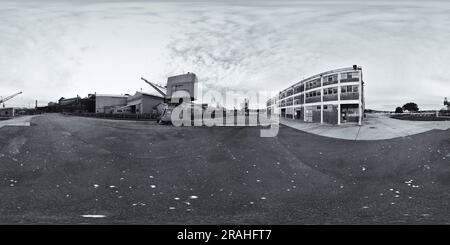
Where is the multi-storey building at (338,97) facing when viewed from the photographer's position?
facing the viewer and to the left of the viewer

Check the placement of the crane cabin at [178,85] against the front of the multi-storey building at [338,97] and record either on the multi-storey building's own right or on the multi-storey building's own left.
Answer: on the multi-storey building's own right
